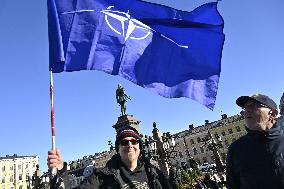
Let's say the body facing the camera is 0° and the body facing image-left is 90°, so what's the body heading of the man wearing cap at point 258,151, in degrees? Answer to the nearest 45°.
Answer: approximately 45°

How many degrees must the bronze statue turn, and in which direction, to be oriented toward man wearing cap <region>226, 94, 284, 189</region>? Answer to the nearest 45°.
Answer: approximately 45° to its right

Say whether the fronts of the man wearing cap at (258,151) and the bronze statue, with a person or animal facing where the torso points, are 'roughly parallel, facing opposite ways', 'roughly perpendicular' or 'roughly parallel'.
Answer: roughly perpendicular

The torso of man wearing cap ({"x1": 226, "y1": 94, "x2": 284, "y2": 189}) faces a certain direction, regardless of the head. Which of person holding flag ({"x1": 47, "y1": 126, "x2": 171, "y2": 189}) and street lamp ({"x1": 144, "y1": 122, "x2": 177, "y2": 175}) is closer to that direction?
the person holding flag

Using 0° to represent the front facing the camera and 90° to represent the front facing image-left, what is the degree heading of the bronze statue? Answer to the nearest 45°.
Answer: approximately 315°

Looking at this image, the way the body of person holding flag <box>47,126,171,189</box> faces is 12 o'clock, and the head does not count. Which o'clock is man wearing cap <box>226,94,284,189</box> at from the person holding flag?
The man wearing cap is roughly at 9 o'clock from the person holding flag.
